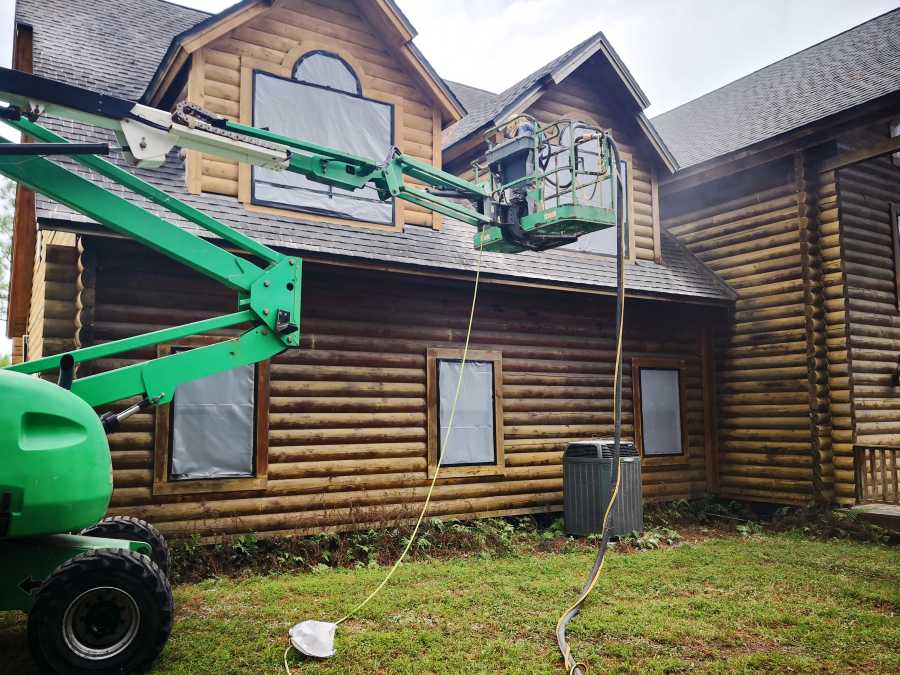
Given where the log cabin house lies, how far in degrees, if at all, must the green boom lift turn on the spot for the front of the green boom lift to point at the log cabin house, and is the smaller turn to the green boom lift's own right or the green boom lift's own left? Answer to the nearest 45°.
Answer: approximately 45° to the green boom lift's own left

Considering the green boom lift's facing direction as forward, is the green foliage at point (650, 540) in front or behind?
in front
